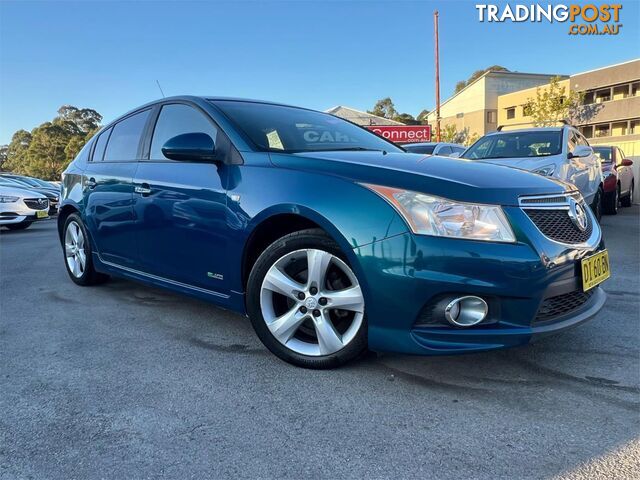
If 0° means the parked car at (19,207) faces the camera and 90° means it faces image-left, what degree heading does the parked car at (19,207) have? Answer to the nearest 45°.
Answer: approximately 315°

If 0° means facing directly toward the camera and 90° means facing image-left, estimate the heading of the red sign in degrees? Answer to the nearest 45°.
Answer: approximately 0°

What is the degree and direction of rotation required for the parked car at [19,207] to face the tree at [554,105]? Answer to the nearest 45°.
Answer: approximately 45° to its left

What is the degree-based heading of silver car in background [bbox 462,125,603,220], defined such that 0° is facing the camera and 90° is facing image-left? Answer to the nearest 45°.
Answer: approximately 45°

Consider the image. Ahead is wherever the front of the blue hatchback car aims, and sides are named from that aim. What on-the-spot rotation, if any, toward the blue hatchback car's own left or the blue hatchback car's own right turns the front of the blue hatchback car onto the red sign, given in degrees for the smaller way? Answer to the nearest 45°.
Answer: approximately 135° to the blue hatchback car's own left

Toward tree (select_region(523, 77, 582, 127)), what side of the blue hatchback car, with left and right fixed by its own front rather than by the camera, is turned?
left

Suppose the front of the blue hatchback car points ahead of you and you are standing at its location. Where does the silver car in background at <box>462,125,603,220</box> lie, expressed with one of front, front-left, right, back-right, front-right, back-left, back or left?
left

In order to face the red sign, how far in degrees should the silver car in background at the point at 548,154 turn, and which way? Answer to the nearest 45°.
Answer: approximately 135° to its right

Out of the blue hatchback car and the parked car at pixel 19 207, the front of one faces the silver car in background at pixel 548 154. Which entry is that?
the parked car

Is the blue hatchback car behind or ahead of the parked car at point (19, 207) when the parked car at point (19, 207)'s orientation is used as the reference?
ahead

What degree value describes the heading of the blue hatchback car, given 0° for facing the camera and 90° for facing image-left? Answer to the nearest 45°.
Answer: approximately 315°

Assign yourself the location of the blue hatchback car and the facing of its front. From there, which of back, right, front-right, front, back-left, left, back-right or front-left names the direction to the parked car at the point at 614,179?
left
